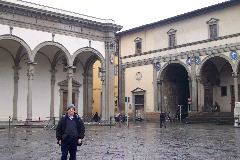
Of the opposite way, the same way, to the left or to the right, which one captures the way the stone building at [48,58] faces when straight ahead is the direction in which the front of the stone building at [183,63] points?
to the left

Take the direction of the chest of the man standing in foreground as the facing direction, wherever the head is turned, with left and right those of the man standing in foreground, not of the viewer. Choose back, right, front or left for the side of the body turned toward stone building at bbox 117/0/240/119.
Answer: back

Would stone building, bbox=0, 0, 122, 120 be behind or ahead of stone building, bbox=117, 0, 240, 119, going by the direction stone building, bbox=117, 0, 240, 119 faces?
ahead

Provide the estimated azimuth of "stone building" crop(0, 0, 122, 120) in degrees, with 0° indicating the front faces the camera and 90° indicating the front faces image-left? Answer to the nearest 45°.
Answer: approximately 315°

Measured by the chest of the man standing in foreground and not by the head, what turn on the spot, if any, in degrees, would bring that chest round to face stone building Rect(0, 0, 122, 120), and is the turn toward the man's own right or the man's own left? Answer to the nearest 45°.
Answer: approximately 180°

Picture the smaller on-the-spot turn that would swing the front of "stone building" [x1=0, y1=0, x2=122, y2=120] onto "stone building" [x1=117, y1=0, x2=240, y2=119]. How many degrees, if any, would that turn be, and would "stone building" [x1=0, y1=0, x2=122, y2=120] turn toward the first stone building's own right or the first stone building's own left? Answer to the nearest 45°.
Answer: approximately 90° to the first stone building's own left

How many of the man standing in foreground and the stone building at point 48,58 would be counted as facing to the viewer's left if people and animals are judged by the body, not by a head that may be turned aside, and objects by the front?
0

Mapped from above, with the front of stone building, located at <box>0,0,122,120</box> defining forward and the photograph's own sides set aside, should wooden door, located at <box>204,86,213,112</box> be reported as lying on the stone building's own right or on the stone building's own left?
on the stone building's own left

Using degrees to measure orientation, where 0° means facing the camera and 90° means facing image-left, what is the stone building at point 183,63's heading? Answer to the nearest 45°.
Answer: approximately 45°

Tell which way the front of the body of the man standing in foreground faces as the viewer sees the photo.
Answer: toward the camera

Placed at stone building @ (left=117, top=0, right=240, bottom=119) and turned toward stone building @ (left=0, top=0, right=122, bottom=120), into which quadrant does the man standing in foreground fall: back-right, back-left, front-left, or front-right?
front-left

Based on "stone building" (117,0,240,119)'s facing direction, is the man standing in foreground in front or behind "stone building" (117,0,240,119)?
in front

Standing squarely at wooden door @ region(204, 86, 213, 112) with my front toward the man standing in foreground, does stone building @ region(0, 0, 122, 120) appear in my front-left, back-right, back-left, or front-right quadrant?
front-right
